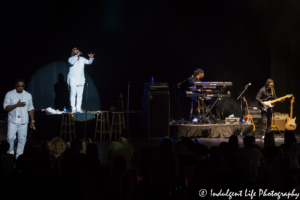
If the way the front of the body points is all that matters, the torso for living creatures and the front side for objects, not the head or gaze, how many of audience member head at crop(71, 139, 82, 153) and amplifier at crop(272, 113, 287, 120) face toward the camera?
1

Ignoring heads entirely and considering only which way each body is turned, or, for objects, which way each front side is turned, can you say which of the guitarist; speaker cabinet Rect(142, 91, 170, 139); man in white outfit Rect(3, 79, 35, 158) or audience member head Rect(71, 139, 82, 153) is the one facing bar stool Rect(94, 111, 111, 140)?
the audience member head

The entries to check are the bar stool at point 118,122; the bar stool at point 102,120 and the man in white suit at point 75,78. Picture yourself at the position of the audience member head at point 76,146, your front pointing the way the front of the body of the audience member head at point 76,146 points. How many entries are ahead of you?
3

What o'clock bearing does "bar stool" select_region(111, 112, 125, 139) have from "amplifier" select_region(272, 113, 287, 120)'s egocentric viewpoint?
The bar stool is roughly at 2 o'clock from the amplifier.

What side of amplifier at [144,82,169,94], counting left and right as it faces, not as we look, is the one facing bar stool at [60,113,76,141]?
right

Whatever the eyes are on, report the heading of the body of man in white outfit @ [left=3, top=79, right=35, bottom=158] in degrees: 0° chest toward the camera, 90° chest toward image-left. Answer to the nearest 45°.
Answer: approximately 0°

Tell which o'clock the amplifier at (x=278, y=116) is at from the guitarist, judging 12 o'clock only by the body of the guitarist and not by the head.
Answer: The amplifier is roughly at 8 o'clock from the guitarist.

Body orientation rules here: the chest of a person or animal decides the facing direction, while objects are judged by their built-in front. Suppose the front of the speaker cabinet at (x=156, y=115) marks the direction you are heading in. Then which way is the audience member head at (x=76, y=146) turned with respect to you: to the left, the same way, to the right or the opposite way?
the opposite way

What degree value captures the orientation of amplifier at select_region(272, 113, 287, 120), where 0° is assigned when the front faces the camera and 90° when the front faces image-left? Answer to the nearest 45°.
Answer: approximately 0°

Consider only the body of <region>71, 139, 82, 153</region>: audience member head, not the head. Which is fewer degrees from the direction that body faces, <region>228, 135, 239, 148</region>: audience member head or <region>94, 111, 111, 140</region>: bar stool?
the bar stool

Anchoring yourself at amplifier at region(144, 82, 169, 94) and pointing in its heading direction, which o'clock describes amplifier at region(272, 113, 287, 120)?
amplifier at region(272, 113, 287, 120) is roughly at 8 o'clock from amplifier at region(144, 82, 169, 94).

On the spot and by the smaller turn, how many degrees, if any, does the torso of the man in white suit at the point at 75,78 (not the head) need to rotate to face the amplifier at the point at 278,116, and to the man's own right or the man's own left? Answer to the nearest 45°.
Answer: approximately 45° to the man's own left

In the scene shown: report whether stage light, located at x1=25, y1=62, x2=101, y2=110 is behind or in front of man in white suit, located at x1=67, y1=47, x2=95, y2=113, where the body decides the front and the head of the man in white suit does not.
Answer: behind

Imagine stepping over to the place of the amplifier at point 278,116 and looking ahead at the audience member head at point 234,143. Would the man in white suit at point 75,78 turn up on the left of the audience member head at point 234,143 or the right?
right
